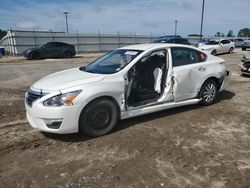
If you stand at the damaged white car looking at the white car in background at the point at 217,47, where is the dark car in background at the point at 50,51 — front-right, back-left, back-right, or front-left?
front-left

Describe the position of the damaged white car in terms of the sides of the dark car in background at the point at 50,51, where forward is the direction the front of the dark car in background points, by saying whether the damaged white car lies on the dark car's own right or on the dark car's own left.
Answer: on the dark car's own left

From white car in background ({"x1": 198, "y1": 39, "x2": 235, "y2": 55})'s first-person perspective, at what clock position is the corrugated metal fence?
The corrugated metal fence is roughly at 2 o'clock from the white car in background.

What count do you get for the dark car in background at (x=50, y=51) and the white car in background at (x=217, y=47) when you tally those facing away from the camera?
0

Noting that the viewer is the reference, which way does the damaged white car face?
facing the viewer and to the left of the viewer

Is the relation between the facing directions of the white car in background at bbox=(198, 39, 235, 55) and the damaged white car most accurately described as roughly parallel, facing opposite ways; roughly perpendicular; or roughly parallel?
roughly parallel

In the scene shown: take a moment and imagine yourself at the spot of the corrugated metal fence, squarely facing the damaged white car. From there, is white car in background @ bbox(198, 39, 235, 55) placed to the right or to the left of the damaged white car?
left

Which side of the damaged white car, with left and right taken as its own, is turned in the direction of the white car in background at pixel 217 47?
back

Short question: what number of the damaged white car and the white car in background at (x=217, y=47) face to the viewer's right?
0

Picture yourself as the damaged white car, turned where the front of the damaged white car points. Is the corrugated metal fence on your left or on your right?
on your right

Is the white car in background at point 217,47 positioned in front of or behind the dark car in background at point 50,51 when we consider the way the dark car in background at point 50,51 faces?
behind

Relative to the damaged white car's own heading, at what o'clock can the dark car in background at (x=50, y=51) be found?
The dark car in background is roughly at 4 o'clock from the damaged white car.

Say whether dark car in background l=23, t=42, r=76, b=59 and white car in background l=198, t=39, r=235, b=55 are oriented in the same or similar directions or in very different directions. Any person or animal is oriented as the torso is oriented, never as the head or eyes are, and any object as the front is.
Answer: same or similar directions

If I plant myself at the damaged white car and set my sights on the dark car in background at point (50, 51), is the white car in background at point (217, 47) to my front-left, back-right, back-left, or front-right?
front-right

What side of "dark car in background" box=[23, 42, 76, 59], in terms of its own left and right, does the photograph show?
left

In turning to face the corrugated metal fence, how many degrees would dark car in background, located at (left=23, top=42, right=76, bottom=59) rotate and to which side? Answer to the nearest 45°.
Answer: approximately 90° to its right
